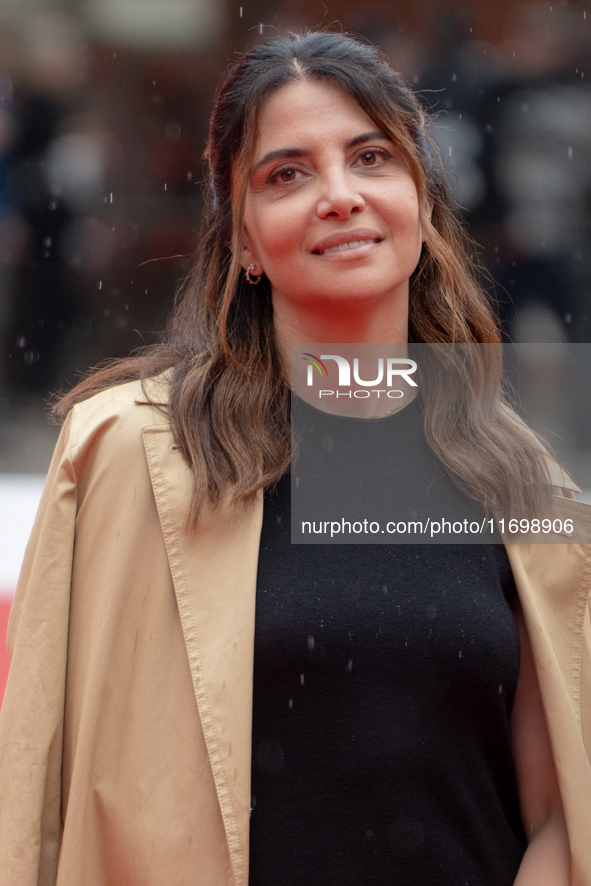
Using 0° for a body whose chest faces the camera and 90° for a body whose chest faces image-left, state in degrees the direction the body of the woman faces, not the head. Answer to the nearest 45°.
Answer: approximately 315°
